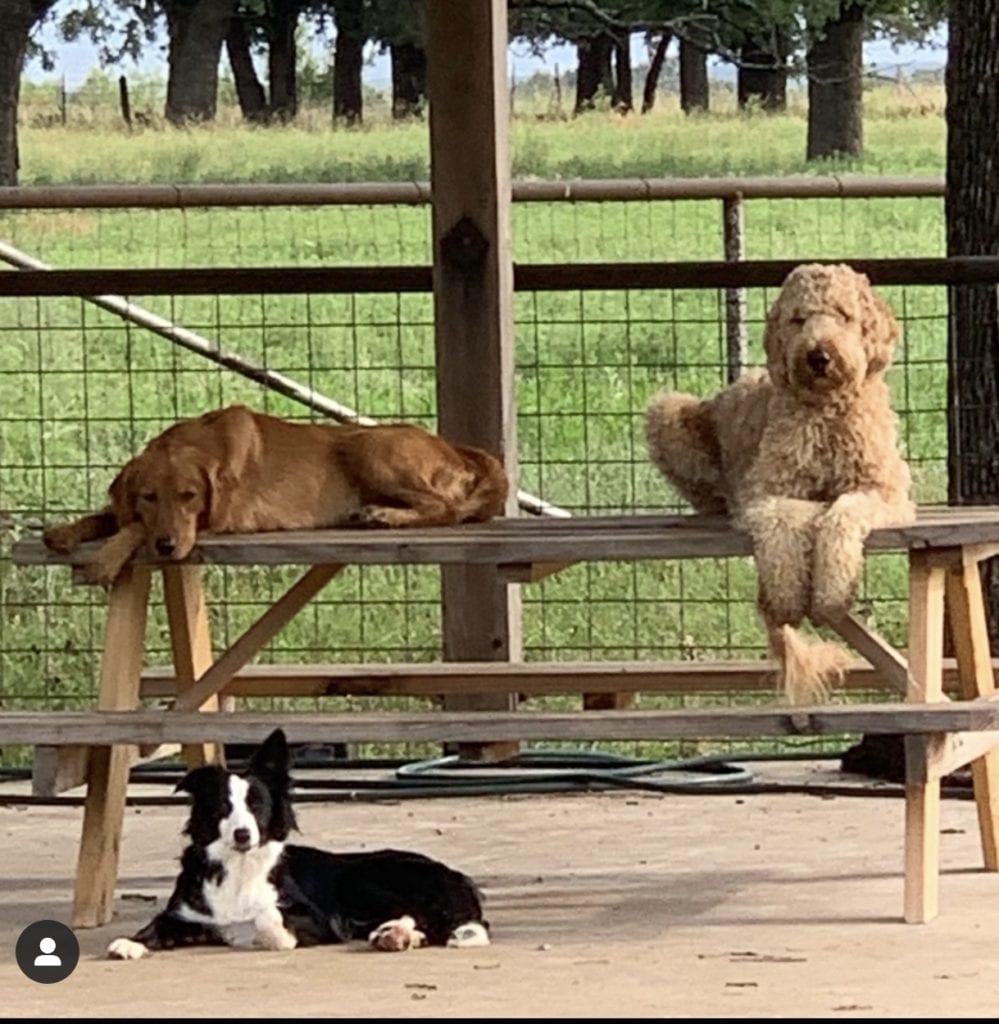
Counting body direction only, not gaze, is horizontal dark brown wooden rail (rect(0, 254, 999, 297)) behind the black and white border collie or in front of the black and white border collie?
behind

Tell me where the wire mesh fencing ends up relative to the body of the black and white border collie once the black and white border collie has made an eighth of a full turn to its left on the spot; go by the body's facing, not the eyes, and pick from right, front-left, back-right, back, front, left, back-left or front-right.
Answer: back

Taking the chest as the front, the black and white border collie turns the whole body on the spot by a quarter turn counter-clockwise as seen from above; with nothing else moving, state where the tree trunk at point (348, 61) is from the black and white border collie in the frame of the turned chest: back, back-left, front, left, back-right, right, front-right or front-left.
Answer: back-left

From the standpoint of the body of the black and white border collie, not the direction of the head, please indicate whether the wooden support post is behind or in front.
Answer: behind

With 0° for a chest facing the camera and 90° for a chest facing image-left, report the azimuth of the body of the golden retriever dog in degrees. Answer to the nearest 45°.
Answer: approximately 45°

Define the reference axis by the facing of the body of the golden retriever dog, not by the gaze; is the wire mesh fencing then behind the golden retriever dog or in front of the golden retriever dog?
behind

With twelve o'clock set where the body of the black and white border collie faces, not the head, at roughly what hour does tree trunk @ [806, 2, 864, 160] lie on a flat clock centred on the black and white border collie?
The tree trunk is roughly at 5 o'clock from the black and white border collie.

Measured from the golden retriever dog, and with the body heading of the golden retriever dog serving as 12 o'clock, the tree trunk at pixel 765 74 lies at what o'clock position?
The tree trunk is roughly at 5 o'clock from the golden retriever dog.

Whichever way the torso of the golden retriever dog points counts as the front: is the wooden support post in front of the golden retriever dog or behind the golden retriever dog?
behind

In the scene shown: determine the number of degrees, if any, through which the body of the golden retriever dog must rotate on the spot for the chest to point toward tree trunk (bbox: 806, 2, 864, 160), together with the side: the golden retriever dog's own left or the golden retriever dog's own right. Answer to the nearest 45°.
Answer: approximately 135° to the golden retriever dog's own right

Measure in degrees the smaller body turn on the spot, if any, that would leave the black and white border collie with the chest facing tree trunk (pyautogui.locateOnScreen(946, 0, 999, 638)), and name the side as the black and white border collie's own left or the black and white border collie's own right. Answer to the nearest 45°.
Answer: approximately 180°

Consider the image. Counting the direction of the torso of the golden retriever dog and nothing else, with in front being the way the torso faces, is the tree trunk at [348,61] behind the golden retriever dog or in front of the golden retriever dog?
behind
